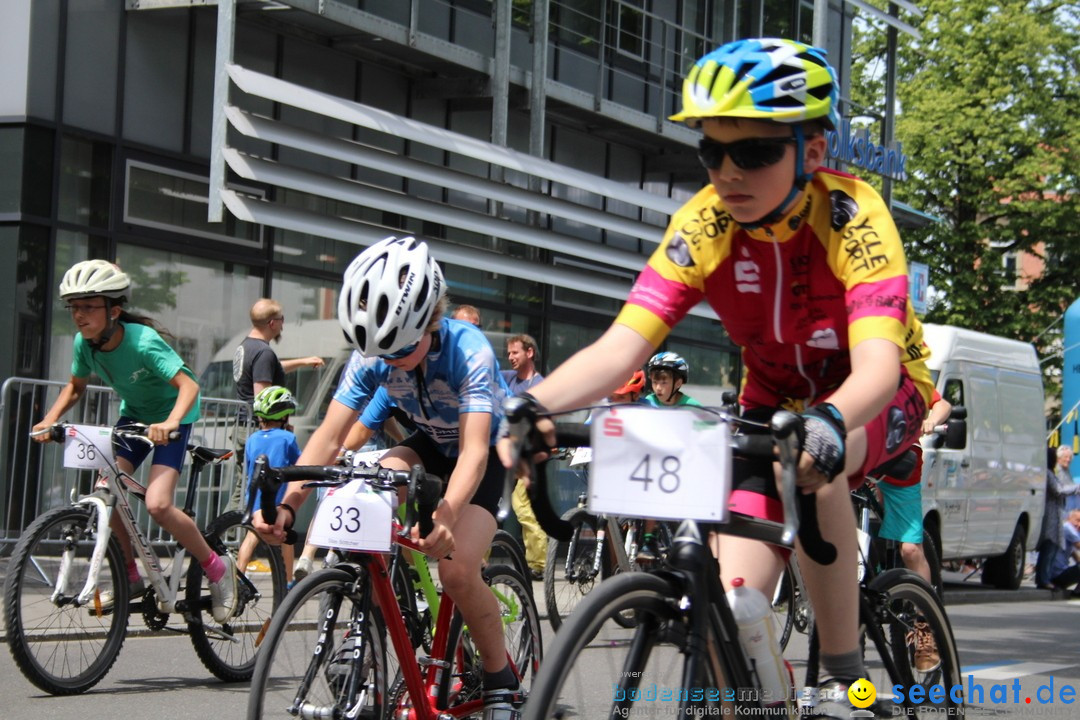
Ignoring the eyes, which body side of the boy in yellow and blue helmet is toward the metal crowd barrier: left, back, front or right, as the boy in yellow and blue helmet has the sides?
right

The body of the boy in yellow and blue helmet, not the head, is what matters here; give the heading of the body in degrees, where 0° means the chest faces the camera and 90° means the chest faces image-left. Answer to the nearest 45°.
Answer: approximately 45°

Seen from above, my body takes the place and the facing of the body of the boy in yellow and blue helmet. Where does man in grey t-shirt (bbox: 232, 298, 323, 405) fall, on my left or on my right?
on my right

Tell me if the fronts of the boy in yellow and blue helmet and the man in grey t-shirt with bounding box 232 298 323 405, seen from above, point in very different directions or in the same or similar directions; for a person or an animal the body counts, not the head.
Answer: very different directions

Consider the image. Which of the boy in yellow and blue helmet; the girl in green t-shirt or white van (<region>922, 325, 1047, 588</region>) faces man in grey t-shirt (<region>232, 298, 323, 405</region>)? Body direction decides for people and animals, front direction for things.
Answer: the white van

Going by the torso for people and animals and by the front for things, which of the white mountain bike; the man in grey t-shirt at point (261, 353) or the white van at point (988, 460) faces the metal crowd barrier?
the white van

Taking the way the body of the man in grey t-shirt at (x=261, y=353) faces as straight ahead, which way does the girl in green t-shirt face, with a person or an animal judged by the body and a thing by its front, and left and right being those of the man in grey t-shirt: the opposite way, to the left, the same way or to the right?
the opposite way

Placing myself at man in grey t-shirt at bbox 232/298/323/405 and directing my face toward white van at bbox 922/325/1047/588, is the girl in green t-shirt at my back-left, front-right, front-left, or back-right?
back-right

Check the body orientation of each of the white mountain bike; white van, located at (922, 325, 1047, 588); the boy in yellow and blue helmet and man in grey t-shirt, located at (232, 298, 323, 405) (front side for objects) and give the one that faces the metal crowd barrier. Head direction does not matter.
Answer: the white van

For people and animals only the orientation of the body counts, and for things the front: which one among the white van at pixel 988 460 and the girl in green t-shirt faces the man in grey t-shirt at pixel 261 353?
the white van
